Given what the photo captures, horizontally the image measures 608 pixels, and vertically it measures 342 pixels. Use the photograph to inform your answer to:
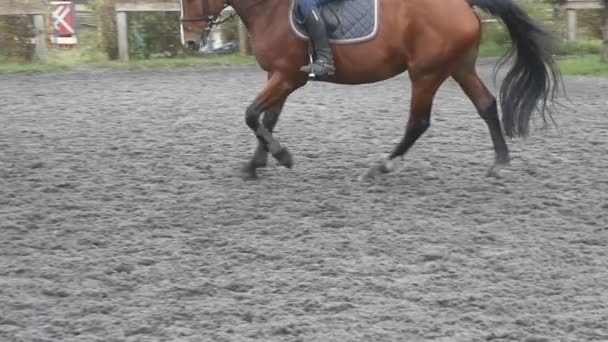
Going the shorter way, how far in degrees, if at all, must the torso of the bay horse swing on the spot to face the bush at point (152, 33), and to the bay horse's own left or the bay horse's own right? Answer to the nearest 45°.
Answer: approximately 45° to the bay horse's own right

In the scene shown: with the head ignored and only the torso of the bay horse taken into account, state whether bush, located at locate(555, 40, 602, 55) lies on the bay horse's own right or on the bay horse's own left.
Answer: on the bay horse's own right

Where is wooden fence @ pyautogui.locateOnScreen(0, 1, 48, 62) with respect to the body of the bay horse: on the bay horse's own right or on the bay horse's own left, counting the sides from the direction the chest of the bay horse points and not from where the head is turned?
on the bay horse's own right

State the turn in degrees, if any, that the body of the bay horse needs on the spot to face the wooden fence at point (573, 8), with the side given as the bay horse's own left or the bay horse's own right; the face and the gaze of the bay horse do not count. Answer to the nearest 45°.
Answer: approximately 90° to the bay horse's own right

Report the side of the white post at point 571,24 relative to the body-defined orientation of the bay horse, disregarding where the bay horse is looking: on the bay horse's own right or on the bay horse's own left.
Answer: on the bay horse's own right

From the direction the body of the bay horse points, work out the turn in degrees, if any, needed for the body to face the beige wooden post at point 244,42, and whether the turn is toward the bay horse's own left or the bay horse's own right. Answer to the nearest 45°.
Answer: approximately 90° to the bay horse's own right

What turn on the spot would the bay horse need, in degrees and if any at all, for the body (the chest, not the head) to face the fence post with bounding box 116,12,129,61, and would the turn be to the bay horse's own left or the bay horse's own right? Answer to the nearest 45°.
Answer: approximately 45° to the bay horse's own right

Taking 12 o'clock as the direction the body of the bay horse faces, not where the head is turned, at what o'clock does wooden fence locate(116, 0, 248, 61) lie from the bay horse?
The wooden fence is roughly at 2 o'clock from the bay horse.

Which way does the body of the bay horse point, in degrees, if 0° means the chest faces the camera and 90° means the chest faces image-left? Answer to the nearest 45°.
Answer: approximately 90°

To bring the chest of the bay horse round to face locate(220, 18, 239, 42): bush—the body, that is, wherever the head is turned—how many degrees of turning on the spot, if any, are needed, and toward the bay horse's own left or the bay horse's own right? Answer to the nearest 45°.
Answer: approximately 90° to the bay horse's own right
